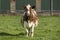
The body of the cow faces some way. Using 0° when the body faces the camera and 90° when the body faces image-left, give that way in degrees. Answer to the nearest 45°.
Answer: approximately 0°
